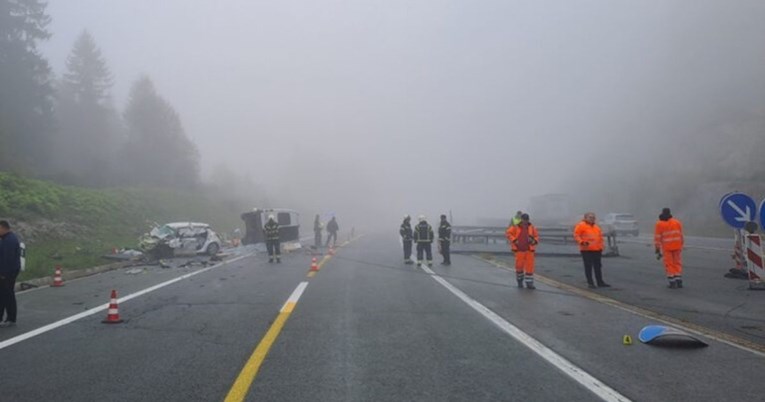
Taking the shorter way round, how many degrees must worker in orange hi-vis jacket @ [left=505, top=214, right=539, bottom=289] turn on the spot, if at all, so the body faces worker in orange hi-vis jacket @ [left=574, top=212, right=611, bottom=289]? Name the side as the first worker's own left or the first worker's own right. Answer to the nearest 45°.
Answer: approximately 90° to the first worker's own left

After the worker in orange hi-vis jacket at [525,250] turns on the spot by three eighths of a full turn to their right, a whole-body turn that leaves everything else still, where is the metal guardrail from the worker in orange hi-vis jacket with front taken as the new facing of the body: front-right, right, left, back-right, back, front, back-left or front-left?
front-right

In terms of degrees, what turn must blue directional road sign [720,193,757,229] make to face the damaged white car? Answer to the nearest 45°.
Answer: approximately 90° to its right

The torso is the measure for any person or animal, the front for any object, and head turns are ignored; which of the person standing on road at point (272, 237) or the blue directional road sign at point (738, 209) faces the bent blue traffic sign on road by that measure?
the blue directional road sign

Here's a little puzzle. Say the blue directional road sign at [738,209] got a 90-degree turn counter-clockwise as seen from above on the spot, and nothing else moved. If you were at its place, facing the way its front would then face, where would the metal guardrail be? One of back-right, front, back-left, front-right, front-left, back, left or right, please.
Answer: back-left

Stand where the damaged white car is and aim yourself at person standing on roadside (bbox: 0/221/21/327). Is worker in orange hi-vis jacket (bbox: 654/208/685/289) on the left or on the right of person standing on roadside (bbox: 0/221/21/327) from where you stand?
left

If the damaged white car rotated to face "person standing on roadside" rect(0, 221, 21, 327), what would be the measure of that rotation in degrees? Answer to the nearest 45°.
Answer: approximately 45° to its left
